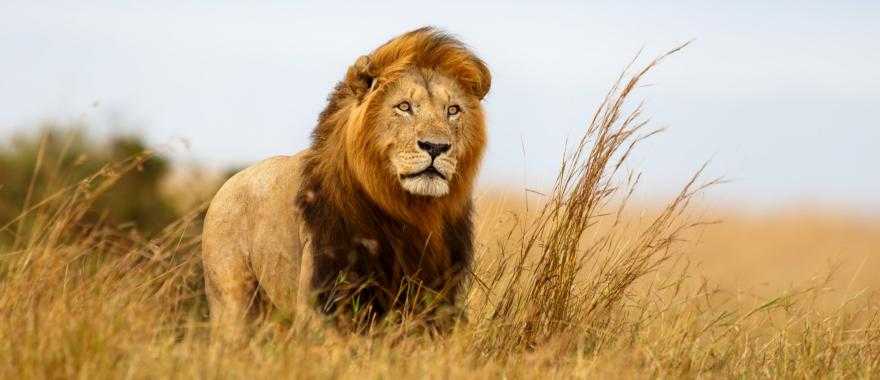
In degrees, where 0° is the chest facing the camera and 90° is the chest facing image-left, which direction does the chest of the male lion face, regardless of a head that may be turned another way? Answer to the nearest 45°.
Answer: approximately 315°
